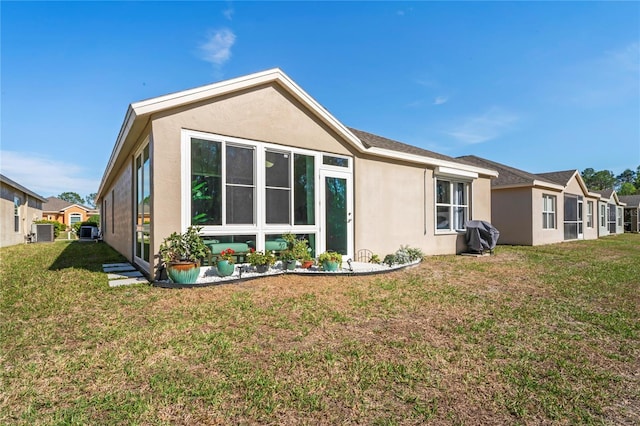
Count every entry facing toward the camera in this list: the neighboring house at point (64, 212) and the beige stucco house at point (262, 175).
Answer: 1

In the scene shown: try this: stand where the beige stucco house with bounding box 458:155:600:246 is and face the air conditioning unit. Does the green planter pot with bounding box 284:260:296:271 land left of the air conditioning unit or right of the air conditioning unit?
left

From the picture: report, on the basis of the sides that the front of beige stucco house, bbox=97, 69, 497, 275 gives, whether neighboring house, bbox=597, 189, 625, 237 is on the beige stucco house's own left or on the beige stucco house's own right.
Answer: on the beige stucco house's own right

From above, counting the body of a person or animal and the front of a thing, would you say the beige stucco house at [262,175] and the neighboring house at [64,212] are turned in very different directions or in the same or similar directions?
very different directions

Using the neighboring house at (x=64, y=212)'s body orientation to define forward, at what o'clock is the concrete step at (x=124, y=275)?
The concrete step is roughly at 12 o'clock from the neighboring house.

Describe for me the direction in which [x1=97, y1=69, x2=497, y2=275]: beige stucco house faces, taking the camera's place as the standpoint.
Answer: facing away from the viewer and to the left of the viewer

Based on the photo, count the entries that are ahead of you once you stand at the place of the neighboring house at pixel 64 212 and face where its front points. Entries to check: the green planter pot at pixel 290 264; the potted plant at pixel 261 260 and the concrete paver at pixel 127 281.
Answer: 3
